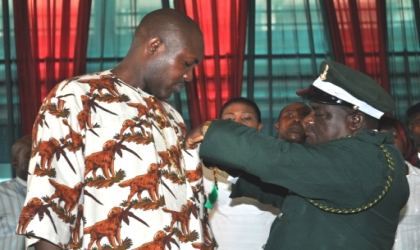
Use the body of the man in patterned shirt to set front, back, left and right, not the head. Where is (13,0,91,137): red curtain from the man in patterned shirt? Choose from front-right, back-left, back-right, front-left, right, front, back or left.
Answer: back-left

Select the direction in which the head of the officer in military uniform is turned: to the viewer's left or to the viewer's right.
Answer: to the viewer's left

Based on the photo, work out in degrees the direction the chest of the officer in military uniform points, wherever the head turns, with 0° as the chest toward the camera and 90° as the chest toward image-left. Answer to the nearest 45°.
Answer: approximately 90°

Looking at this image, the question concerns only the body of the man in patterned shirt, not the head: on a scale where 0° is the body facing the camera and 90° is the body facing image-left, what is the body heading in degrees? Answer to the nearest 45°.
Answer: approximately 315°

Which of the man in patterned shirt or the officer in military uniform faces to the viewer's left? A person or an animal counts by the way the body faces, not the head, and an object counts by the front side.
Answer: the officer in military uniform
